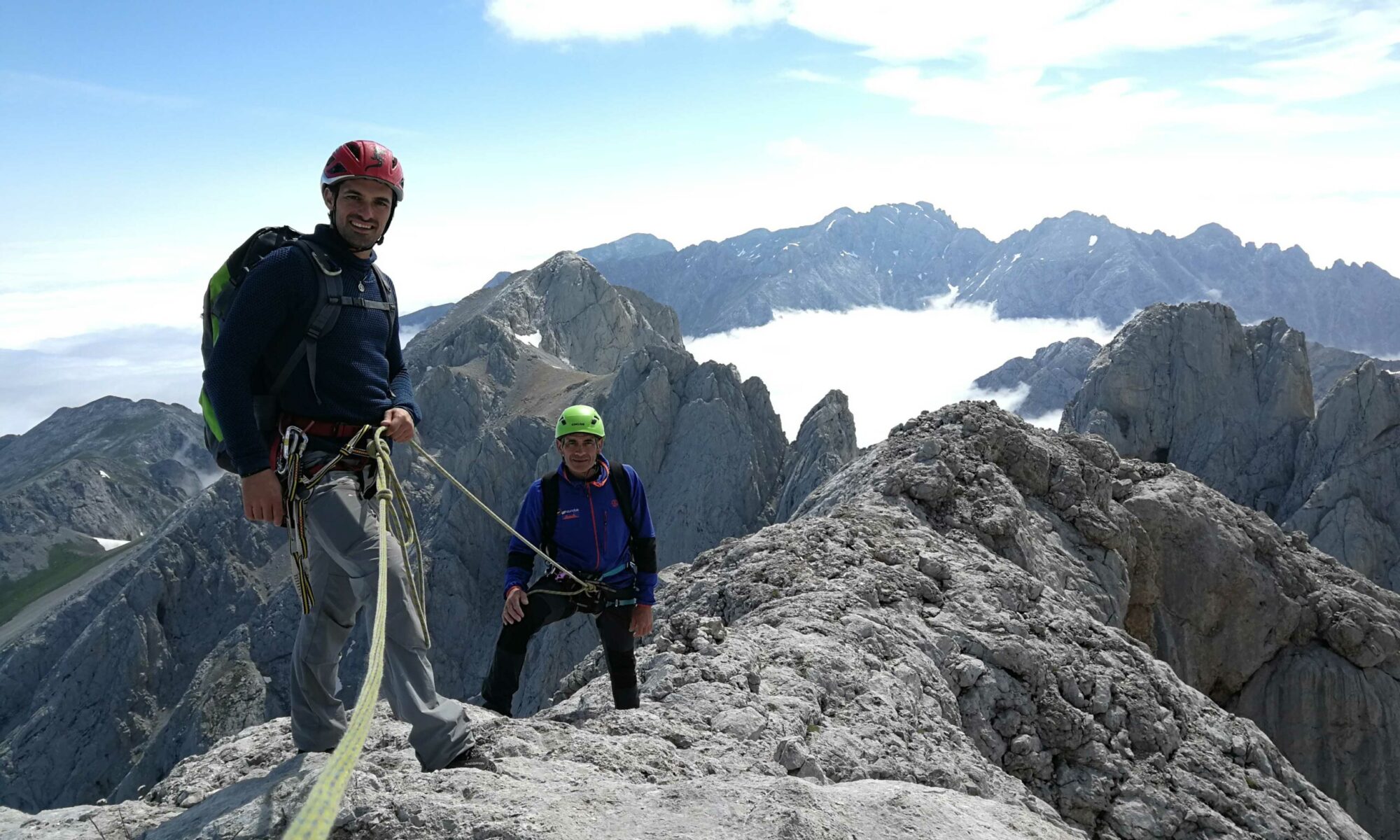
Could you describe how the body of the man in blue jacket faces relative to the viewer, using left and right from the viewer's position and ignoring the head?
facing the viewer

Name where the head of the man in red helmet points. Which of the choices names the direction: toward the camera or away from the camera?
toward the camera

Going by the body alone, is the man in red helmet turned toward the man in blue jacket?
no

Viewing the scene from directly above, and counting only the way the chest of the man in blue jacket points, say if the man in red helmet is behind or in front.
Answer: in front

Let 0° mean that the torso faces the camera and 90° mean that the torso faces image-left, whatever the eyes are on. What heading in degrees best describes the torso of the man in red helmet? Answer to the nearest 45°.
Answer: approximately 315°

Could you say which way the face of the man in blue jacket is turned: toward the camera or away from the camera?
toward the camera

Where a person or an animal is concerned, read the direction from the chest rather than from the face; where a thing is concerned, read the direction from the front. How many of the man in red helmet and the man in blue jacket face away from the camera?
0
